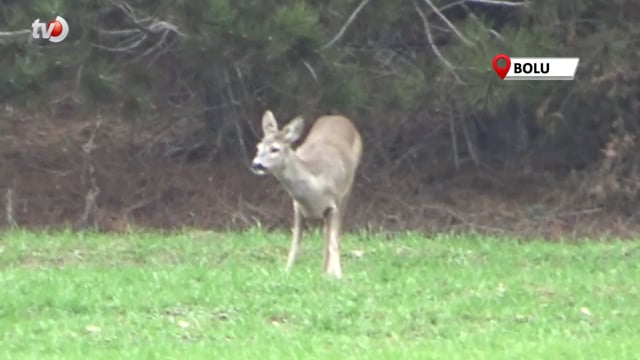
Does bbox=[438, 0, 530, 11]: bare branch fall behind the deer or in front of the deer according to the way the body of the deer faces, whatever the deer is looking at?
behind

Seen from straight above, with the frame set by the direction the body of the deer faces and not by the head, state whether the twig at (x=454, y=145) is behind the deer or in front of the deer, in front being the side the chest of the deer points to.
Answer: behind

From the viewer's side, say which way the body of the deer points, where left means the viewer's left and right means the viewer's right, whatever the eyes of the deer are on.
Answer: facing the viewer and to the left of the viewer

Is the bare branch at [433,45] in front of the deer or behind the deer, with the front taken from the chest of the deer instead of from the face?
behind

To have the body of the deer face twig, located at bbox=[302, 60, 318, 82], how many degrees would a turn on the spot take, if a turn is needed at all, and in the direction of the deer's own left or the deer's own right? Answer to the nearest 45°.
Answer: approximately 135° to the deer's own right

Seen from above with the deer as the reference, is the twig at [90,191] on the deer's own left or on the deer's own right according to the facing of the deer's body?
on the deer's own right

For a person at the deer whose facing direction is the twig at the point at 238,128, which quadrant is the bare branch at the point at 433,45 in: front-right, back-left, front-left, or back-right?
front-right
